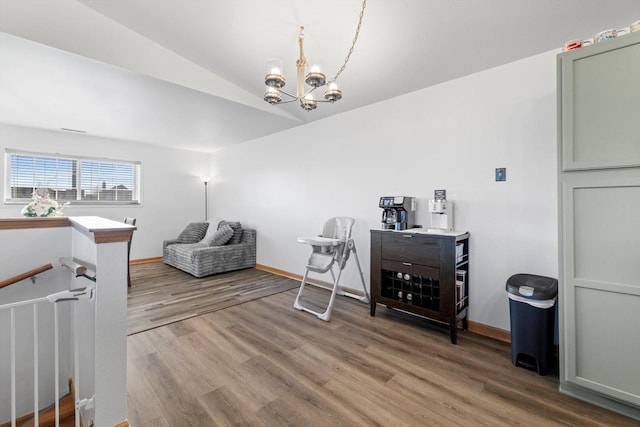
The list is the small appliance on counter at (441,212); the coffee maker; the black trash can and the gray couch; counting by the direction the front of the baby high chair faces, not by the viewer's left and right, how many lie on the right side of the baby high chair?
1

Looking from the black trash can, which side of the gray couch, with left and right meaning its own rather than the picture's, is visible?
left

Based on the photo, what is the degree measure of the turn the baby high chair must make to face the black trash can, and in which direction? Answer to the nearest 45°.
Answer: approximately 90° to its left

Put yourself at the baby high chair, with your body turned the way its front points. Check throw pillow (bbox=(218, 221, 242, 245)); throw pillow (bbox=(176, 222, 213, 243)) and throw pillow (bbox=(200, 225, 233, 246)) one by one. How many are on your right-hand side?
3

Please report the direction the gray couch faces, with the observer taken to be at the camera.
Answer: facing the viewer and to the left of the viewer

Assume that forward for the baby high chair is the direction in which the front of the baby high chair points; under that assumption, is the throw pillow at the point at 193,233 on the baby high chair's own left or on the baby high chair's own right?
on the baby high chair's own right

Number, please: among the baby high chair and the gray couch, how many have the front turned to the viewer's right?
0

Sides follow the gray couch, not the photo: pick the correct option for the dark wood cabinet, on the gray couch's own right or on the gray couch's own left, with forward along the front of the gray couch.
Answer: on the gray couch's own left

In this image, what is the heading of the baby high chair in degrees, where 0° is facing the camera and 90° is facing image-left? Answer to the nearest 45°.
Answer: approximately 45°
